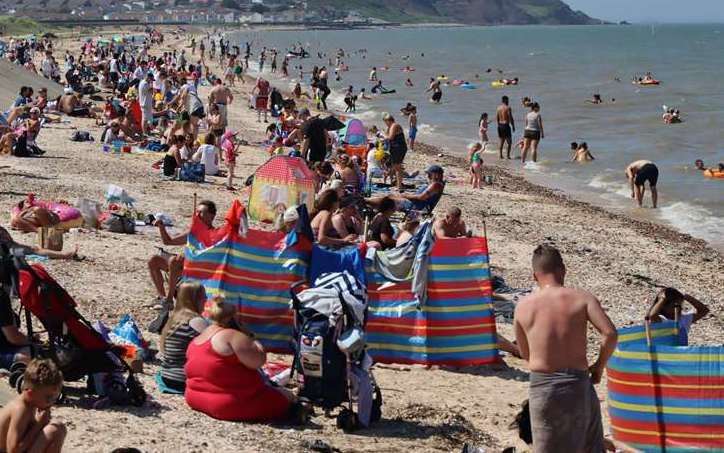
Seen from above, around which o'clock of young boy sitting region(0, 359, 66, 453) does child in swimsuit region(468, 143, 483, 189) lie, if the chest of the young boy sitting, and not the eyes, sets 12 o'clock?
The child in swimsuit is roughly at 10 o'clock from the young boy sitting.

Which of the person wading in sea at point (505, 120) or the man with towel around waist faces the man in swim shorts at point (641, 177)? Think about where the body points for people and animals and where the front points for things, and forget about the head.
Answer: the man with towel around waist

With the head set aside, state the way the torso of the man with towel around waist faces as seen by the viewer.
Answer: away from the camera

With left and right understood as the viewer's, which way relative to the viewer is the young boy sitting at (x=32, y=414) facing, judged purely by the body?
facing to the right of the viewer

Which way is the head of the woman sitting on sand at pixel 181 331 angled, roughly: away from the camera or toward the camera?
away from the camera

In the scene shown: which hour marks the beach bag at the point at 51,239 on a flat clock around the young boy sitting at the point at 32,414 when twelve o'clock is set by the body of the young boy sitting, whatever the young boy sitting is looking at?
The beach bag is roughly at 9 o'clock from the young boy sitting.

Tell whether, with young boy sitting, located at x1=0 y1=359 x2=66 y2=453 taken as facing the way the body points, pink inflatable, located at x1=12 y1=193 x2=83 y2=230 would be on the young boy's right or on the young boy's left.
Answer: on the young boy's left
